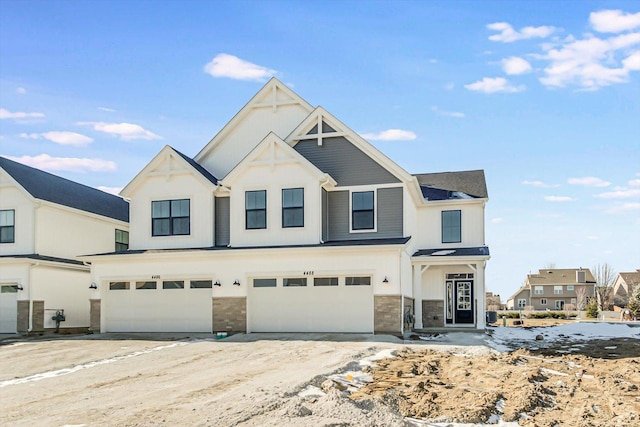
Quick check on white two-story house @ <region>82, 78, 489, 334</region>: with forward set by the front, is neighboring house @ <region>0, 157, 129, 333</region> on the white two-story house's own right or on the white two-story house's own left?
on the white two-story house's own right

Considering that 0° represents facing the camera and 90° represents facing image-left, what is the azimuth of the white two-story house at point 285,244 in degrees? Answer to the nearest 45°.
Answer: approximately 0°
